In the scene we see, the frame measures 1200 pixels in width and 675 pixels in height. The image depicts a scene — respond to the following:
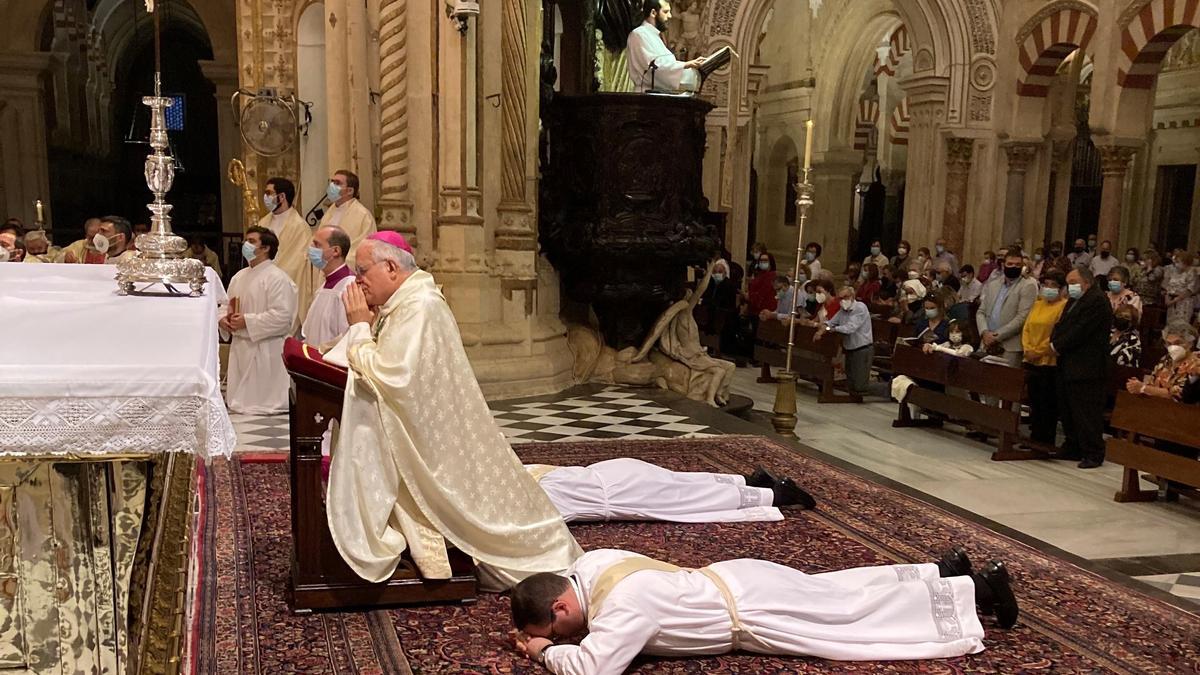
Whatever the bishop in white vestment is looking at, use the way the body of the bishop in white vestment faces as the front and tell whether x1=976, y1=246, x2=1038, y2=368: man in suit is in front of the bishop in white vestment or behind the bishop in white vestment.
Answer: behind

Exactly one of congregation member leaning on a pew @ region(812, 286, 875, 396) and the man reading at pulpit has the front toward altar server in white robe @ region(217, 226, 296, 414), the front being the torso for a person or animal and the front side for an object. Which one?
the congregation member leaning on a pew

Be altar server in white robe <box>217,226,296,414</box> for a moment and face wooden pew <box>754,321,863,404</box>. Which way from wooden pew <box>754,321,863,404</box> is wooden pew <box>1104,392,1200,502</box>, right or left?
right

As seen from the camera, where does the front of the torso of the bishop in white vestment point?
to the viewer's left

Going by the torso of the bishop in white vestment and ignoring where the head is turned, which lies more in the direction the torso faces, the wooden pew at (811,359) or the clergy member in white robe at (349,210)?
the clergy member in white robe

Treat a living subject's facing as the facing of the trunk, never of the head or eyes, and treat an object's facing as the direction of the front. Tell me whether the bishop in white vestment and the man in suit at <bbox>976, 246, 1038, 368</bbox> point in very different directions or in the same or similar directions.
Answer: same or similar directions

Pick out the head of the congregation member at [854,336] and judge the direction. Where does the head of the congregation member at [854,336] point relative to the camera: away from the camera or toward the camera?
toward the camera

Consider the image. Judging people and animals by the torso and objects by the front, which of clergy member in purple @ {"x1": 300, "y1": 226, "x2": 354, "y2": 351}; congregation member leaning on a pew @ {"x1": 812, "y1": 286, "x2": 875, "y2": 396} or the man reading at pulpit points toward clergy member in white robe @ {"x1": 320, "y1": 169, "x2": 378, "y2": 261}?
the congregation member leaning on a pew

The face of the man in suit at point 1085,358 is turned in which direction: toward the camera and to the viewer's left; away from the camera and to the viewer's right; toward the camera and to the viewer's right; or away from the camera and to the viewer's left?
toward the camera and to the viewer's left

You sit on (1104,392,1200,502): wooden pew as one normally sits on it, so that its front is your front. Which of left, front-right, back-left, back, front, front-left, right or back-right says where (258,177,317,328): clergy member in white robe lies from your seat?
front-right

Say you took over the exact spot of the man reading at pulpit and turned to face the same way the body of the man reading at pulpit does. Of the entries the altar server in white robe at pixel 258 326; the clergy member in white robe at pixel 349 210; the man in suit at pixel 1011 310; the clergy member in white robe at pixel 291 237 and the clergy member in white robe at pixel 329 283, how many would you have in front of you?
1

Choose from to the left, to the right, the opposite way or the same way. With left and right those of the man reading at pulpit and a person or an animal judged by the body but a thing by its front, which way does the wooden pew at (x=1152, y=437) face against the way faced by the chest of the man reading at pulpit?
the opposite way

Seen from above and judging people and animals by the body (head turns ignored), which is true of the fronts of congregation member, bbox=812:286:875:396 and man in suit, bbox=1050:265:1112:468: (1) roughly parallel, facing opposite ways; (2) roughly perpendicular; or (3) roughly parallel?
roughly parallel

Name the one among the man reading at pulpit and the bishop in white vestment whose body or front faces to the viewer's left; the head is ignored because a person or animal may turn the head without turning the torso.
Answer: the bishop in white vestment

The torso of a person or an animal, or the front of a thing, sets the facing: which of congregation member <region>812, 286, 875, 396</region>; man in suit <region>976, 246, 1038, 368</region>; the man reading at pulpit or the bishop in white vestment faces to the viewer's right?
the man reading at pulpit

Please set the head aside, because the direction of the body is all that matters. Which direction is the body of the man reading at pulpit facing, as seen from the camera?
to the viewer's right
